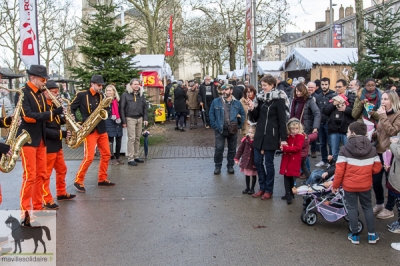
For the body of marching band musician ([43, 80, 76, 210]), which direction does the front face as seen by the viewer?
to the viewer's right

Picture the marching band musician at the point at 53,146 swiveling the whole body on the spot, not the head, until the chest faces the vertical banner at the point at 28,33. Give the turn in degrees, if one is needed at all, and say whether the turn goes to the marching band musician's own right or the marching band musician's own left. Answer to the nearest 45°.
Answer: approximately 90° to the marching band musician's own left

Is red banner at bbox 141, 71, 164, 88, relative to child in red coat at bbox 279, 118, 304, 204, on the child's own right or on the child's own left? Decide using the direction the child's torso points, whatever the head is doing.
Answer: on the child's own right

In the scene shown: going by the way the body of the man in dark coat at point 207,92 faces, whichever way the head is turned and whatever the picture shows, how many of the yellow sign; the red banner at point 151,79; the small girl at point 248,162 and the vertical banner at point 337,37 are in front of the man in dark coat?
1

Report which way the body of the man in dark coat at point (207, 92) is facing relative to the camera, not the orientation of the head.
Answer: toward the camera

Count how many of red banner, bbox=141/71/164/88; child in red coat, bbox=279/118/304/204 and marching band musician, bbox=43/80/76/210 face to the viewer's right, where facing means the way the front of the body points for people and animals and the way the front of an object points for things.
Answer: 1

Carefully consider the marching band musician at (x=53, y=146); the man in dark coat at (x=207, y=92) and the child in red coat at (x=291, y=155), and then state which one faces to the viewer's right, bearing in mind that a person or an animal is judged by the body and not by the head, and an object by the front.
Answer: the marching band musician

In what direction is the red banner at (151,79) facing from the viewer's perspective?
toward the camera

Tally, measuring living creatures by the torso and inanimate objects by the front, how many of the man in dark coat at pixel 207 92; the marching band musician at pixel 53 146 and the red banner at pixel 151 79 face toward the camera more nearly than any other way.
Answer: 2

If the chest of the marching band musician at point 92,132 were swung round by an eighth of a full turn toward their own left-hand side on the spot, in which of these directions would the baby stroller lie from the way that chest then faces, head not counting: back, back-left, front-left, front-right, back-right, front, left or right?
front-right

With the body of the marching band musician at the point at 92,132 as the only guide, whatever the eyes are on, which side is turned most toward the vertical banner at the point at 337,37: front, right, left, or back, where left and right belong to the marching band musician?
left

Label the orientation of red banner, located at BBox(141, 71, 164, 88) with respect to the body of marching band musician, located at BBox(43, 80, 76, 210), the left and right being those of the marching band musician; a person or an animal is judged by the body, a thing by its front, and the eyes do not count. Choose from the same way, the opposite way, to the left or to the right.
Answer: to the right

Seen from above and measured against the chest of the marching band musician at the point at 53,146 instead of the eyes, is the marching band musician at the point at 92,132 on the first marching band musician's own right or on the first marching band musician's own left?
on the first marching band musician's own left

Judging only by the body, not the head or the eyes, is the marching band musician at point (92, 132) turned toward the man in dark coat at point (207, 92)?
no

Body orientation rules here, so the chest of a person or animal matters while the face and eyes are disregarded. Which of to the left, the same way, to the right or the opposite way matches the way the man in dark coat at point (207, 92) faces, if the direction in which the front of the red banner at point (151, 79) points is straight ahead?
the same way

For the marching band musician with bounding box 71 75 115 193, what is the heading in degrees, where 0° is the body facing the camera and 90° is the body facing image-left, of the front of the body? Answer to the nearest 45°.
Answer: approximately 315°

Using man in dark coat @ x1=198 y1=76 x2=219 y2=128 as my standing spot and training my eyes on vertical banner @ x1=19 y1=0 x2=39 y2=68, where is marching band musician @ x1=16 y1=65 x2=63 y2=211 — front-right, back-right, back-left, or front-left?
front-left

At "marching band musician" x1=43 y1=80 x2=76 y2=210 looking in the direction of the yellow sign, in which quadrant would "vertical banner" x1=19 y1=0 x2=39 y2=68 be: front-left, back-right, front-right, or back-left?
front-left

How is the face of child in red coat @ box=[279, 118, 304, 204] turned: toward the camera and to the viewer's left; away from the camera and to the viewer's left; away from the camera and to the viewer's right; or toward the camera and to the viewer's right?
toward the camera and to the viewer's left
